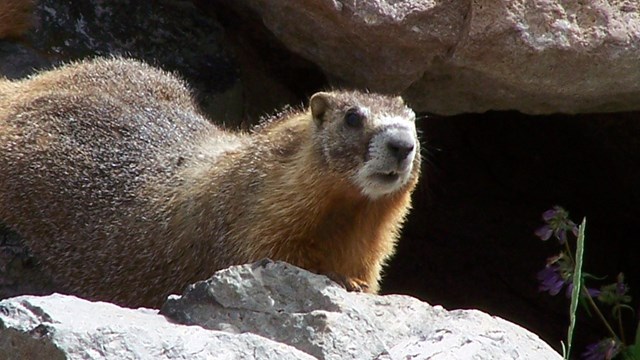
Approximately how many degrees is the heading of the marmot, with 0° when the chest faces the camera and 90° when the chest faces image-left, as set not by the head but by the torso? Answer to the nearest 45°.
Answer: approximately 270°
